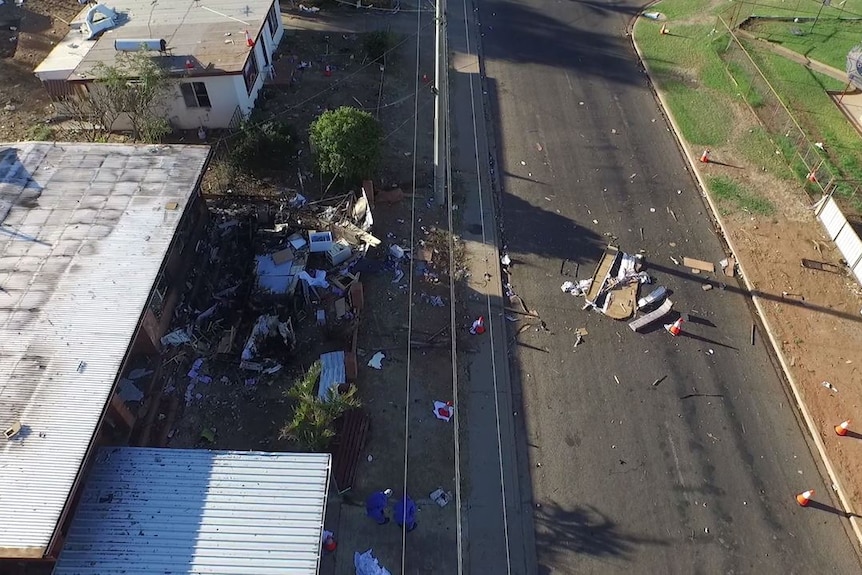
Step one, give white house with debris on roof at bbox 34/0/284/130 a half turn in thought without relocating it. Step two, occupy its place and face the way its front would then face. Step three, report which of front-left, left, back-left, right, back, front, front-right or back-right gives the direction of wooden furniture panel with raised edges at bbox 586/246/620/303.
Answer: back-left

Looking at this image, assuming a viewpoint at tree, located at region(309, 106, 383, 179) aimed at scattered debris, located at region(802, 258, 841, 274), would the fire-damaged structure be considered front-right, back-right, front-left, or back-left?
back-right

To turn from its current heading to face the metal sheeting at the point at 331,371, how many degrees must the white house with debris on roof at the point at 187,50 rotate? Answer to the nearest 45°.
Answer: approximately 90° to its right

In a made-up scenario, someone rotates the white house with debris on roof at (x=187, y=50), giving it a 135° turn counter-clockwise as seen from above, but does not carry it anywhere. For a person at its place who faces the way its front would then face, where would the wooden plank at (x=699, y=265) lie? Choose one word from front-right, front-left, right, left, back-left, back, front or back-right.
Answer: back

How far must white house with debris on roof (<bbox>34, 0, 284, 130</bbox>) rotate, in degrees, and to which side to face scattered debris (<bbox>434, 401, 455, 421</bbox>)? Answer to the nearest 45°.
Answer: approximately 90° to its right

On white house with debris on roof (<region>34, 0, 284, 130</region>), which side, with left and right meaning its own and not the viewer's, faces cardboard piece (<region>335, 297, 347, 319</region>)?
right

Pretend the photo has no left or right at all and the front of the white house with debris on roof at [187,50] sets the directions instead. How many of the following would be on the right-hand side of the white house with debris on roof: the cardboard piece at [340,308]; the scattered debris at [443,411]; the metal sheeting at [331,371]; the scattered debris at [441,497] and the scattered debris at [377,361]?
5

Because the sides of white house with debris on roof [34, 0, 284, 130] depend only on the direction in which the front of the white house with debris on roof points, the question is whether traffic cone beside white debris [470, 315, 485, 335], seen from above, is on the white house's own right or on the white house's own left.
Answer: on the white house's own right

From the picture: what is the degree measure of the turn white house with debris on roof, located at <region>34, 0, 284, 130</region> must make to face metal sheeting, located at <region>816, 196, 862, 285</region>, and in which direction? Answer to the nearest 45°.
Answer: approximately 45° to its right

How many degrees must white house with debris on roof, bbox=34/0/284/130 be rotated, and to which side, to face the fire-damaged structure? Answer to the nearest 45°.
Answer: approximately 90° to its right

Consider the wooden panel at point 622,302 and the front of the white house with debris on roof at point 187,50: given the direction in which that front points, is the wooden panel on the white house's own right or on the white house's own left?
on the white house's own right

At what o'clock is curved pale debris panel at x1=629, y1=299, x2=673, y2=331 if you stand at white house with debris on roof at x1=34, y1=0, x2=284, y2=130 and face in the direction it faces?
The curved pale debris panel is roughly at 2 o'clock from the white house with debris on roof.

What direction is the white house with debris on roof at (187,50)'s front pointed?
to the viewer's right

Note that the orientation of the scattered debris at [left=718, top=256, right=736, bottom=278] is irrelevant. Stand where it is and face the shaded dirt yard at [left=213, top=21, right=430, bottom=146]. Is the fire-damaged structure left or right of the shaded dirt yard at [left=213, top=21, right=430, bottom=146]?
left

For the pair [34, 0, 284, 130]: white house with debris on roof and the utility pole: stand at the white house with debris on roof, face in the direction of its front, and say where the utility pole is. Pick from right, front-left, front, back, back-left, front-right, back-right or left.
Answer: front-right

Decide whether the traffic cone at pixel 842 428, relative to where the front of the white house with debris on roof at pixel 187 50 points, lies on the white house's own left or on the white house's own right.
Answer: on the white house's own right

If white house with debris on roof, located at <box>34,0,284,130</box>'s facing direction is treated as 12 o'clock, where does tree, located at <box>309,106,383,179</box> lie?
The tree is roughly at 2 o'clock from the white house with debris on roof.
